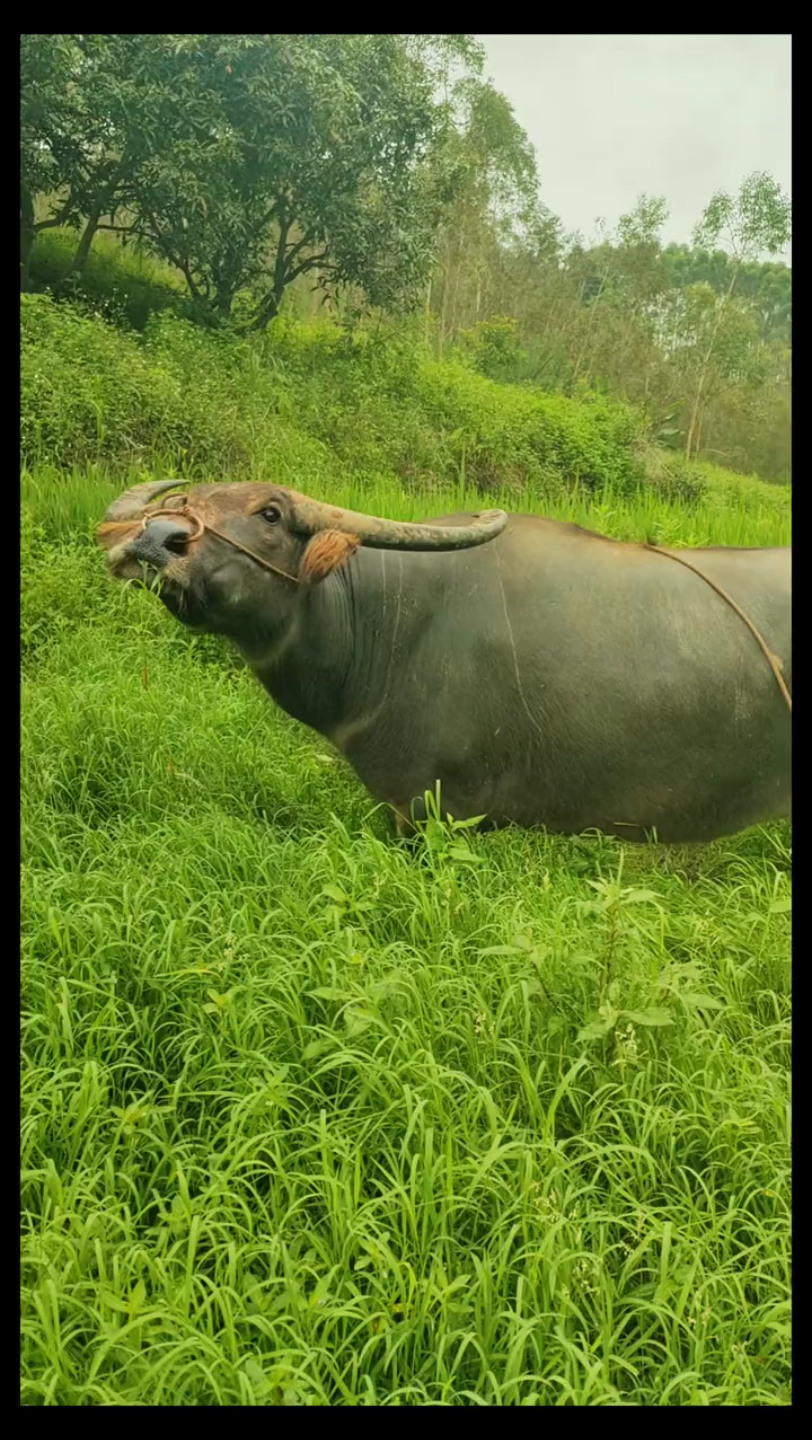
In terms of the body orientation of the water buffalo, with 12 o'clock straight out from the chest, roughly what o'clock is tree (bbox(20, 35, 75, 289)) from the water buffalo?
The tree is roughly at 1 o'clock from the water buffalo.

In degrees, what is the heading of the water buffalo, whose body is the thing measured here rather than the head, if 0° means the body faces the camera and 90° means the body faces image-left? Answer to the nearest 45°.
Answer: approximately 90°

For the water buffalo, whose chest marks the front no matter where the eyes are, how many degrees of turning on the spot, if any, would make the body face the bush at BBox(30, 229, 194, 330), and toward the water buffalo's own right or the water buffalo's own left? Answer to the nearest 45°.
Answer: approximately 45° to the water buffalo's own right

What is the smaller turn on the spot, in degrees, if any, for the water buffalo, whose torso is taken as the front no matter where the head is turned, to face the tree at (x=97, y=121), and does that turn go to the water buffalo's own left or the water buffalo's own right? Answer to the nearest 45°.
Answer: approximately 45° to the water buffalo's own right

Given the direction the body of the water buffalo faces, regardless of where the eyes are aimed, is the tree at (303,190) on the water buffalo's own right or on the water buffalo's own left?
on the water buffalo's own right

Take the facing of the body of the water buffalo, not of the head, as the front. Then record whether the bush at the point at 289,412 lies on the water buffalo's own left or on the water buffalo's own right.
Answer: on the water buffalo's own right
